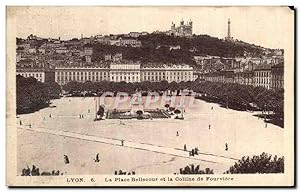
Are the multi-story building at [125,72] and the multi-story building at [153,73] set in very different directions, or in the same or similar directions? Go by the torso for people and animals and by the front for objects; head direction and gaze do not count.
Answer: same or similar directions

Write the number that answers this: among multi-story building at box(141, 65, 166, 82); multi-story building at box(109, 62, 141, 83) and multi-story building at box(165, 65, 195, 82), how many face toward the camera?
3

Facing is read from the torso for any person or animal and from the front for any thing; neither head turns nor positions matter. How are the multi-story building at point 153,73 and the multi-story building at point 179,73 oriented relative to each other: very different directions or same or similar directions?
same or similar directions

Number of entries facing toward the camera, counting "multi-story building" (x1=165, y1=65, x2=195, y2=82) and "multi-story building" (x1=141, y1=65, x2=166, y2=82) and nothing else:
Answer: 2

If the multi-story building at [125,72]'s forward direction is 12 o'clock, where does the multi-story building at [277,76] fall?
the multi-story building at [277,76] is roughly at 9 o'clock from the multi-story building at [125,72].

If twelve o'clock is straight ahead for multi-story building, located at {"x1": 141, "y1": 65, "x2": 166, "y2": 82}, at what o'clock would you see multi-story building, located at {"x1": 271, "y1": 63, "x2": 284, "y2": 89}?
multi-story building, located at {"x1": 271, "y1": 63, "x2": 284, "y2": 89} is roughly at 9 o'clock from multi-story building, located at {"x1": 141, "y1": 65, "x2": 166, "y2": 82}.

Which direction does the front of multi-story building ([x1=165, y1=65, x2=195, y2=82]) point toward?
toward the camera

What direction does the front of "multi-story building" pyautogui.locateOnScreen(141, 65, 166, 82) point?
toward the camera
